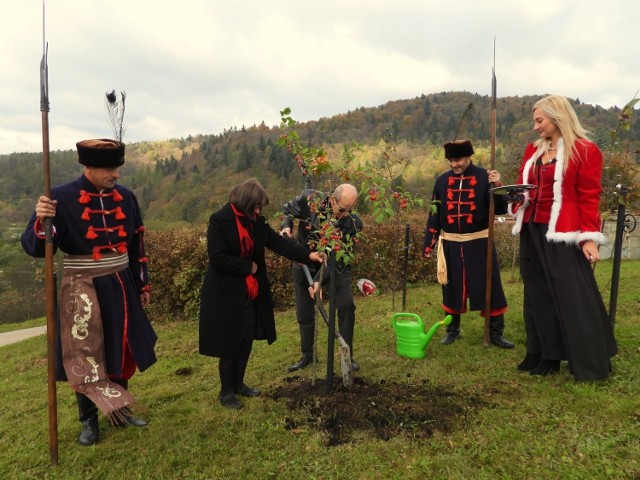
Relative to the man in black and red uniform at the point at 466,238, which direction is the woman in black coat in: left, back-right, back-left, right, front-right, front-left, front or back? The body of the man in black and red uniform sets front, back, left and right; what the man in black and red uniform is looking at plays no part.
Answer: front-right

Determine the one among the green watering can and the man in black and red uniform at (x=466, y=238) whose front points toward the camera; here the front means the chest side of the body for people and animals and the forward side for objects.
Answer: the man in black and red uniform

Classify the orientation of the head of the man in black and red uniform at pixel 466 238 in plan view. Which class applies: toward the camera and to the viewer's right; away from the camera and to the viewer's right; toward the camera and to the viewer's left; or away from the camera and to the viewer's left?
toward the camera and to the viewer's left

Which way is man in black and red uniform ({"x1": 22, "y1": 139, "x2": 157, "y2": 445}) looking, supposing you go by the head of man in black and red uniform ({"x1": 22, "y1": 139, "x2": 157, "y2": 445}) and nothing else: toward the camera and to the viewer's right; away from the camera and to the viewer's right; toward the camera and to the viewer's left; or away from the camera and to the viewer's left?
toward the camera and to the viewer's right

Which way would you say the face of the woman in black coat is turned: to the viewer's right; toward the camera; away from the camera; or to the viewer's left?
to the viewer's right

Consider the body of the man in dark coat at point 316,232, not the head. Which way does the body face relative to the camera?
toward the camera

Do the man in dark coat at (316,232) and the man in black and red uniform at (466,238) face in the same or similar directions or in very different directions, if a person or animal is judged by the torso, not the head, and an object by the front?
same or similar directions

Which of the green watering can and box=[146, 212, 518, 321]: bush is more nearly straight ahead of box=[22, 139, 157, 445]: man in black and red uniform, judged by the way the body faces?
the green watering can

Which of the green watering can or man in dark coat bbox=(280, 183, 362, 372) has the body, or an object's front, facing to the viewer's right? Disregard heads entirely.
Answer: the green watering can

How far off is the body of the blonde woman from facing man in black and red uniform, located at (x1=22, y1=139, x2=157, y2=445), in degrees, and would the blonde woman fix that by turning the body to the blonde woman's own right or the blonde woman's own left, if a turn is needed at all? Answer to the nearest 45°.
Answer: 0° — they already face them

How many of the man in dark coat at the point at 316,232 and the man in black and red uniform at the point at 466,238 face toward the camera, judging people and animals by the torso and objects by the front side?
2

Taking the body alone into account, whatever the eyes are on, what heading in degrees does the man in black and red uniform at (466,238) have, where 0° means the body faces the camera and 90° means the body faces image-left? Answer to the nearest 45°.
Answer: approximately 0°
